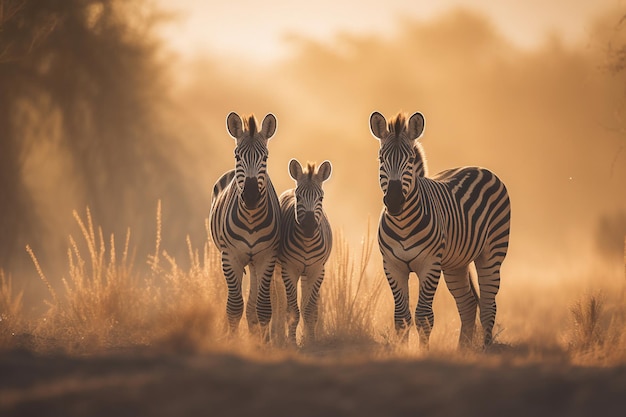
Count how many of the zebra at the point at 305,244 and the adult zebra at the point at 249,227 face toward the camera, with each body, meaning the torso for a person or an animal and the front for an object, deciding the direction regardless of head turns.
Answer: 2

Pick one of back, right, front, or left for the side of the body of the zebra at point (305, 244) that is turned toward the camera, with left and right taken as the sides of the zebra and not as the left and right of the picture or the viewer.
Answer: front

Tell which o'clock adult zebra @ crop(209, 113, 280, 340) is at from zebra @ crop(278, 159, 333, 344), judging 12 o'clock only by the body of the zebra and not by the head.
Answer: The adult zebra is roughly at 2 o'clock from the zebra.

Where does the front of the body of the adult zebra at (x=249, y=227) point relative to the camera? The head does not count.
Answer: toward the camera

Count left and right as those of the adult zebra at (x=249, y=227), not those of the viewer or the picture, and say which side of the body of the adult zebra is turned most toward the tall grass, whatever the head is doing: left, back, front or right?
right

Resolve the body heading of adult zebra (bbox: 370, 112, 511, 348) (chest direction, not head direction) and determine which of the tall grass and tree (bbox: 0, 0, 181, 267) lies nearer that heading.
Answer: the tall grass

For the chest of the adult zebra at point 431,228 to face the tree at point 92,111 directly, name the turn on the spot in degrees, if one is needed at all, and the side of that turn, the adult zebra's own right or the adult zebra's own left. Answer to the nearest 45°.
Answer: approximately 90° to the adult zebra's own right

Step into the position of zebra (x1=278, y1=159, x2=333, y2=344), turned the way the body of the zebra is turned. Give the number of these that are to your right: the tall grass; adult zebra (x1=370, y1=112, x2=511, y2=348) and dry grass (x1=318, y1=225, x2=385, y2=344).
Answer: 1

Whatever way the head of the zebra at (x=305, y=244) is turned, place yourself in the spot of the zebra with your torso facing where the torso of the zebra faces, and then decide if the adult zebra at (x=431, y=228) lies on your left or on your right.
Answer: on your left

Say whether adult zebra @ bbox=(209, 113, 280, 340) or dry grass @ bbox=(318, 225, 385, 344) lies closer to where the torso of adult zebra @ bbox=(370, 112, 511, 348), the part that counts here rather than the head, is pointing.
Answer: the adult zebra

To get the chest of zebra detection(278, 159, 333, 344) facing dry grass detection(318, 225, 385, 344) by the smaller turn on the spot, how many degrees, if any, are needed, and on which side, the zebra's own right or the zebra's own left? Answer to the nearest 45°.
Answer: approximately 135° to the zebra's own left
